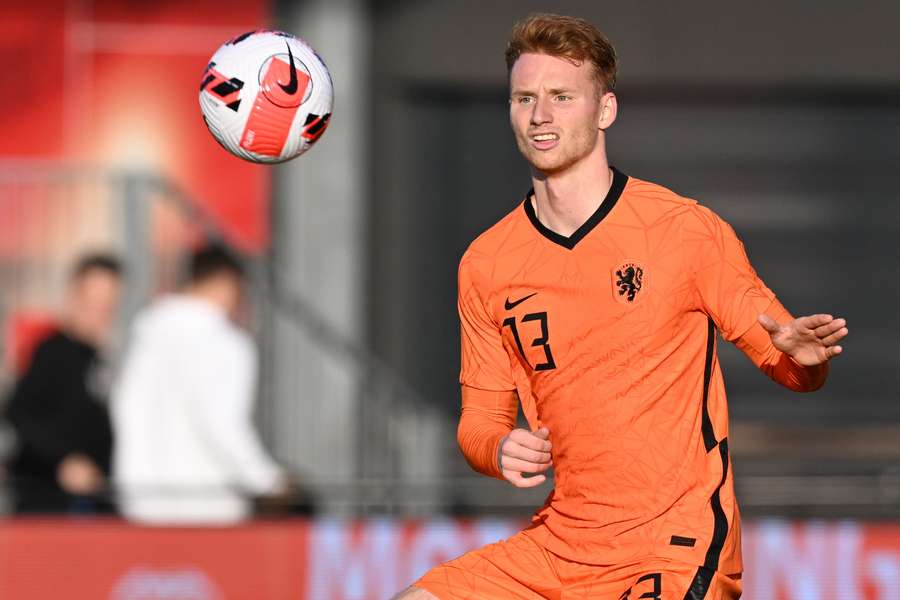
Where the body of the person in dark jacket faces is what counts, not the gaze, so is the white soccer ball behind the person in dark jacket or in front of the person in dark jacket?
in front

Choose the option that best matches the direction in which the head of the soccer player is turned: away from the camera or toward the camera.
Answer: toward the camera

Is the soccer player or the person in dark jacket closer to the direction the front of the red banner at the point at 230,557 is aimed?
the soccer player

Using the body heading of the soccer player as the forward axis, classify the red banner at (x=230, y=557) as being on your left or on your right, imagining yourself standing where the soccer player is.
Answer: on your right

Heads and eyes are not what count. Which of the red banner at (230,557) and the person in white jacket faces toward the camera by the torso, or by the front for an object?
the red banner

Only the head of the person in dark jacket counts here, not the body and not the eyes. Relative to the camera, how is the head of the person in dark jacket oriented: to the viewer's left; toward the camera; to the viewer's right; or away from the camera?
toward the camera

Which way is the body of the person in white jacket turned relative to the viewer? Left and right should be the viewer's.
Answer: facing away from the viewer and to the right of the viewer

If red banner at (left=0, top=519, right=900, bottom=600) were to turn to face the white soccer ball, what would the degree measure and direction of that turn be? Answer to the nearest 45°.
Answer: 0° — it already faces it

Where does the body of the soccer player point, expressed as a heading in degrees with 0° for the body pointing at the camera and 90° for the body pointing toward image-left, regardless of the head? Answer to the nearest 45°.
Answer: approximately 45°

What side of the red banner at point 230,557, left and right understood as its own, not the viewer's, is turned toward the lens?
front

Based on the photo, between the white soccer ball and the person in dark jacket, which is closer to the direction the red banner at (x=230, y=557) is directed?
the white soccer ball

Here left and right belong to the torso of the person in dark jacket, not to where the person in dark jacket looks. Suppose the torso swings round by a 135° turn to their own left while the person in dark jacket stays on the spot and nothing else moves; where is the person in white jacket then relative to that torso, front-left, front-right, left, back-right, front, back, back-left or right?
right

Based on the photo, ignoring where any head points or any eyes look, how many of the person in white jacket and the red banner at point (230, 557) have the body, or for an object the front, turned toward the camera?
1
